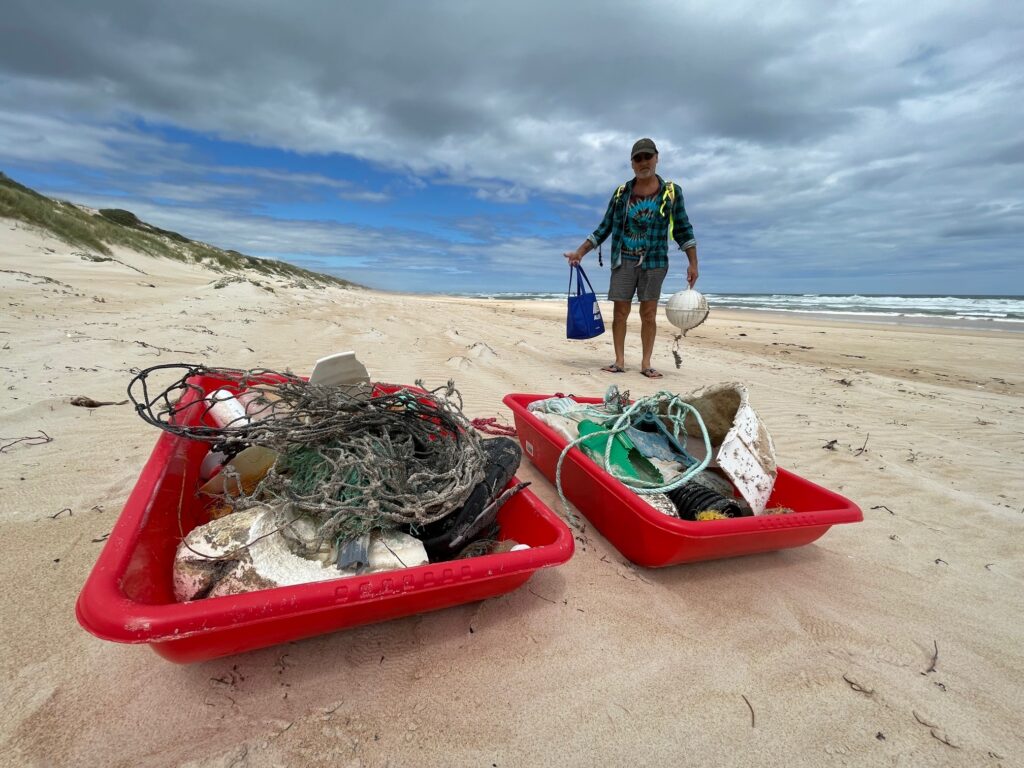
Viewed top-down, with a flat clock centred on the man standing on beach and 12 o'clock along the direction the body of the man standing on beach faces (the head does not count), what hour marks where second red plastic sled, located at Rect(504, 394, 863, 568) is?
The second red plastic sled is roughly at 12 o'clock from the man standing on beach.

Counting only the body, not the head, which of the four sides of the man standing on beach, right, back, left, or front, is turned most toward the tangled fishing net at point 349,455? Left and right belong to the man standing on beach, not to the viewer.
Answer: front

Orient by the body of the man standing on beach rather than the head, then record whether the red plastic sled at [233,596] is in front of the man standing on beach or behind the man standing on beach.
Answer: in front

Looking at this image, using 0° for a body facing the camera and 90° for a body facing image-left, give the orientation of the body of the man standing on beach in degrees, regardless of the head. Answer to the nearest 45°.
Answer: approximately 0°
